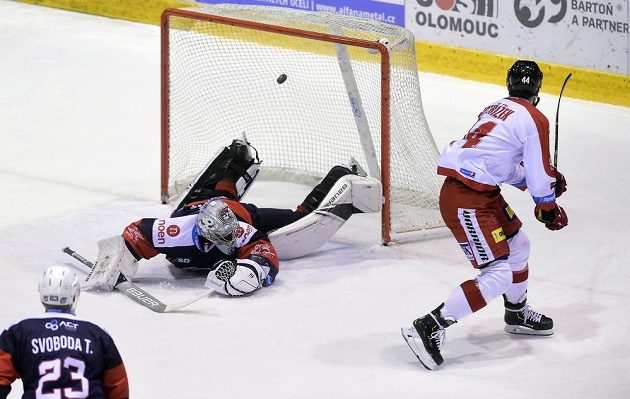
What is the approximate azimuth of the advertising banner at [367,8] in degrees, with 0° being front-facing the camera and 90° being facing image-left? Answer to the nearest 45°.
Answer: approximately 45°

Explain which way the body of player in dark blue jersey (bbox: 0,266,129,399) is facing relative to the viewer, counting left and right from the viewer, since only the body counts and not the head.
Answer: facing away from the viewer

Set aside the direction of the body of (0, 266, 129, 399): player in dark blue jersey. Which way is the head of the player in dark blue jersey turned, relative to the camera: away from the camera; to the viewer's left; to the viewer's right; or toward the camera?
away from the camera

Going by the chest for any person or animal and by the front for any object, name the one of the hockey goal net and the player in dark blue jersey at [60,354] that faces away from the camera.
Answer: the player in dark blue jersey

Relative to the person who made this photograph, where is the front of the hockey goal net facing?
facing the viewer and to the left of the viewer

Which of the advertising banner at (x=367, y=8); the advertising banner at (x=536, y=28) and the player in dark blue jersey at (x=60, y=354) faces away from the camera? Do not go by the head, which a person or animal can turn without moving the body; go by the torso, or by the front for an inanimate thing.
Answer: the player in dark blue jersey

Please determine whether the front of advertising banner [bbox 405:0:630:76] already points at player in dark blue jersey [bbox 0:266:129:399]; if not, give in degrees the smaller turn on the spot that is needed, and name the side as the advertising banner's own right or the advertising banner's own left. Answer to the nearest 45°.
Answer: approximately 45° to the advertising banner's own left

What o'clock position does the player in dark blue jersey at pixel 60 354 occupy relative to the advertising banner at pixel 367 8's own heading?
The player in dark blue jersey is roughly at 11 o'clock from the advertising banner.

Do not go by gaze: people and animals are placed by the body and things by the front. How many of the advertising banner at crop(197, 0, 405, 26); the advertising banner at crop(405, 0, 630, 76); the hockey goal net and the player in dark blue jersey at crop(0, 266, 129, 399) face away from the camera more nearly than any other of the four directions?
1

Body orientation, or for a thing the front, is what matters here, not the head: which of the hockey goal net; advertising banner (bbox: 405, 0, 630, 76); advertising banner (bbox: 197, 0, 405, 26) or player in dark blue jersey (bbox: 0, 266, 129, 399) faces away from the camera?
the player in dark blue jersey

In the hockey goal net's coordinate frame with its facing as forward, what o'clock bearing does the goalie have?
The goalie is roughly at 11 o'clock from the hockey goal net.

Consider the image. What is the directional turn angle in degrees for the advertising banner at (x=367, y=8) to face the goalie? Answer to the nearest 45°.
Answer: approximately 45° to its left
